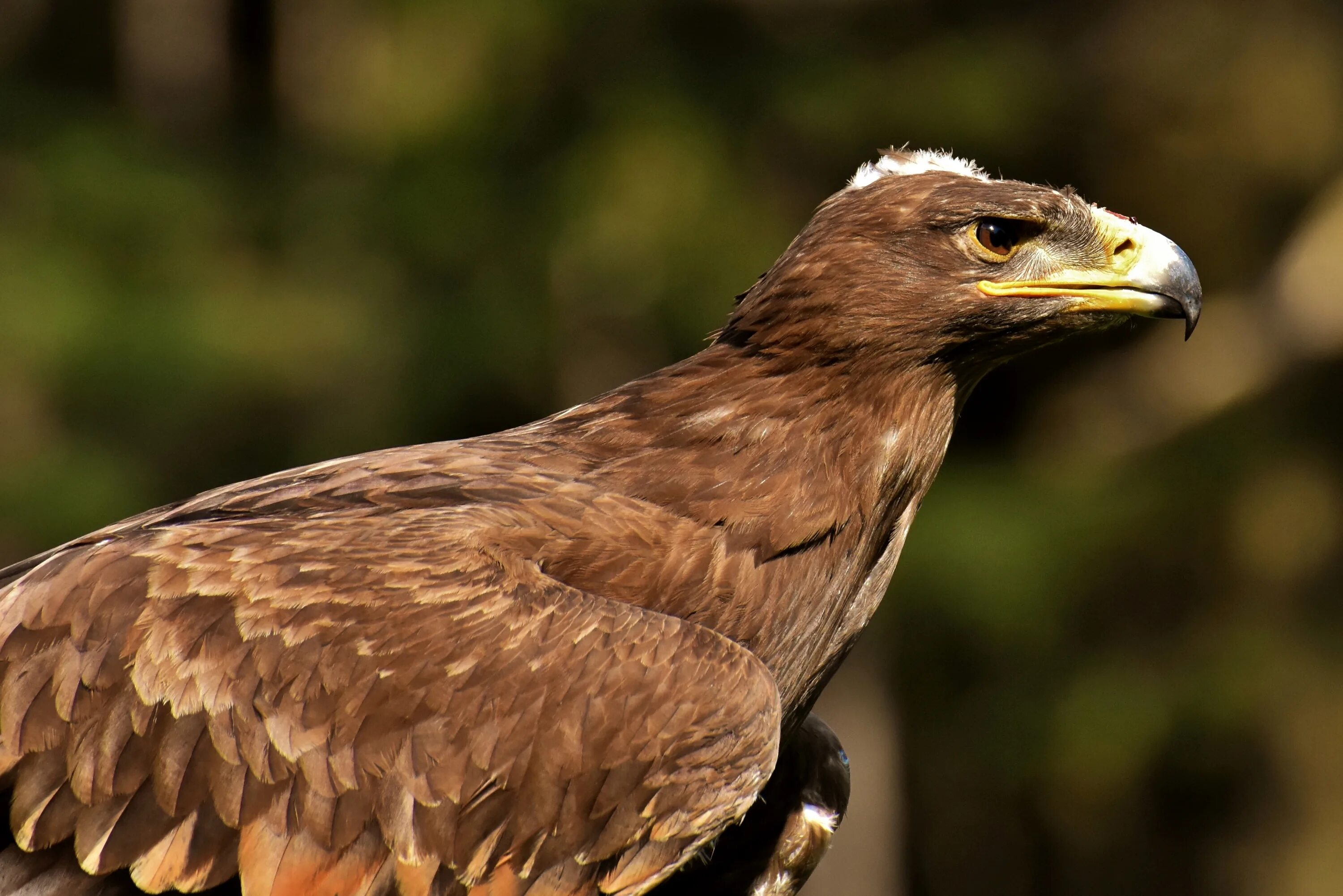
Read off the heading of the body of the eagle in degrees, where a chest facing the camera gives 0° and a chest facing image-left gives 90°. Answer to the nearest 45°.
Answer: approximately 270°
